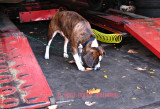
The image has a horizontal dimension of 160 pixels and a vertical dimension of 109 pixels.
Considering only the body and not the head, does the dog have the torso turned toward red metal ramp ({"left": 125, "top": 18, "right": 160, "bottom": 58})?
no

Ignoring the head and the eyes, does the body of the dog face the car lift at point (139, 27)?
no

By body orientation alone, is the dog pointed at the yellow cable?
no
